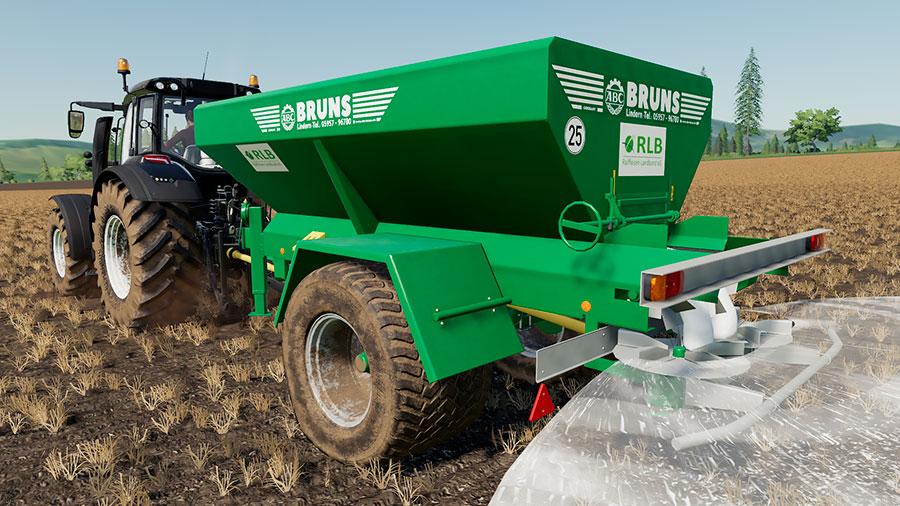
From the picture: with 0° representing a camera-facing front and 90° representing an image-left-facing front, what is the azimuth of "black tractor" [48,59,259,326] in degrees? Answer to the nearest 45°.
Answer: approximately 135°
